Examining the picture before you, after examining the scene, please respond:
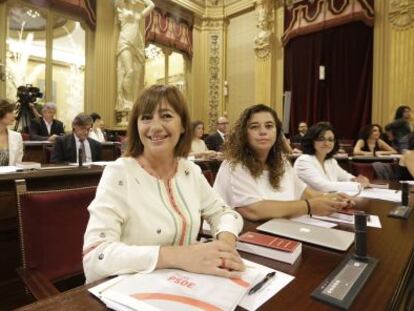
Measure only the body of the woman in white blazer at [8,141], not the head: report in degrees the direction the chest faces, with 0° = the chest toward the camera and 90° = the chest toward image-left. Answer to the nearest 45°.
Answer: approximately 315°

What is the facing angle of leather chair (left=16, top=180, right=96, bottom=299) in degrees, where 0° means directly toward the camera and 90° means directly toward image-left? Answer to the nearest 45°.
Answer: approximately 315°

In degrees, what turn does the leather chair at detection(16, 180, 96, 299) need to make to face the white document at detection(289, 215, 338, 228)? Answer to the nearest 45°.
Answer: approximately 45° to its left

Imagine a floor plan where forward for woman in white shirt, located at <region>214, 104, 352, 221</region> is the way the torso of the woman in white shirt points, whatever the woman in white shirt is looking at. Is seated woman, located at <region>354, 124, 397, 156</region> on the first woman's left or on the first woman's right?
on the first woman's left

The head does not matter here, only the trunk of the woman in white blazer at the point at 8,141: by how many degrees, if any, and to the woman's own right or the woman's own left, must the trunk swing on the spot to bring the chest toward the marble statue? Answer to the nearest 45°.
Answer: approximately 90° to the woman's own left
